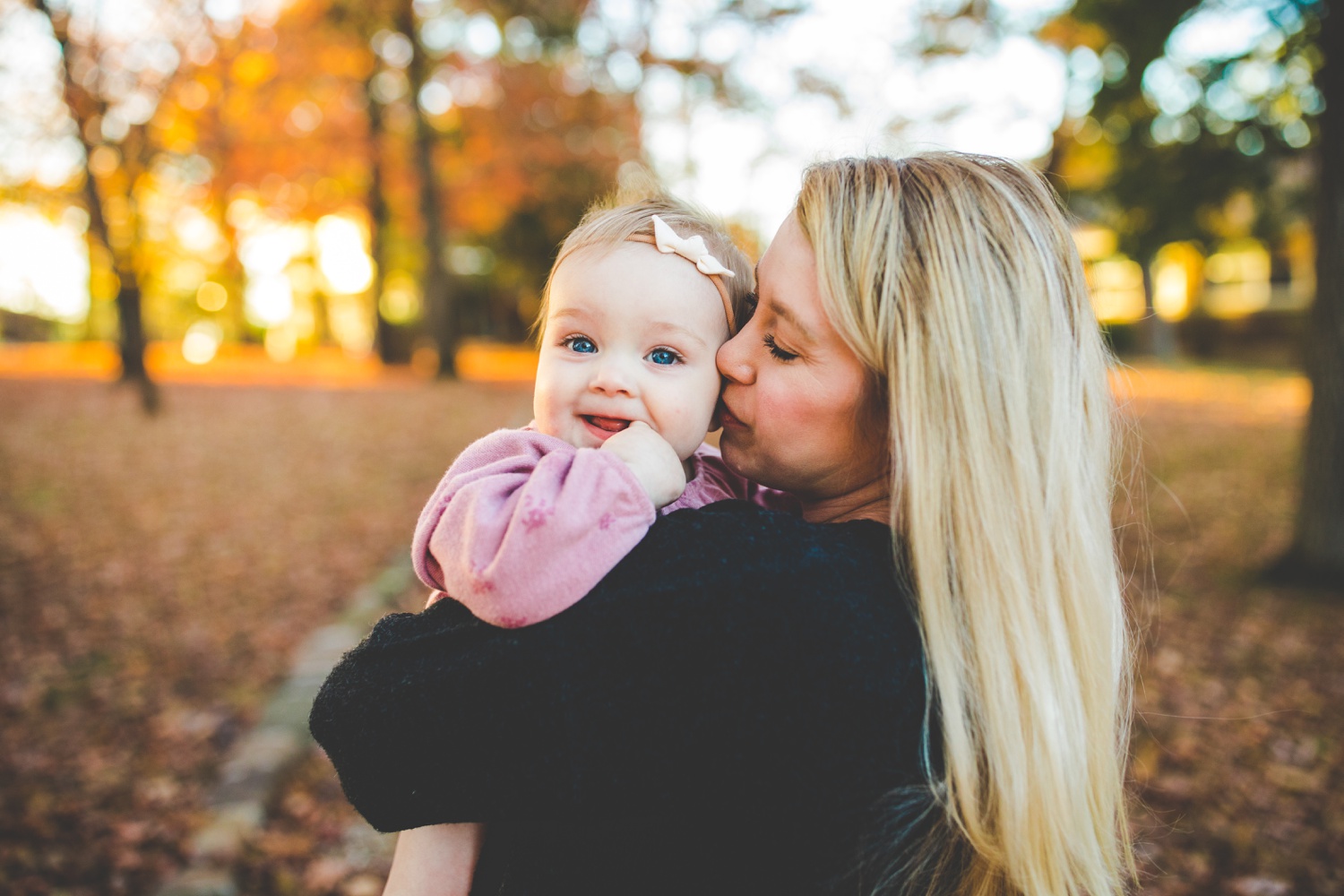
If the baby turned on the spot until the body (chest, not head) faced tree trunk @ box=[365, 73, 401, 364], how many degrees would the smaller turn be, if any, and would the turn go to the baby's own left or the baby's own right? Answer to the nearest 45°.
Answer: approximately 180°

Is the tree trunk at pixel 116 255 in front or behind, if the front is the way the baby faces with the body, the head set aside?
behind

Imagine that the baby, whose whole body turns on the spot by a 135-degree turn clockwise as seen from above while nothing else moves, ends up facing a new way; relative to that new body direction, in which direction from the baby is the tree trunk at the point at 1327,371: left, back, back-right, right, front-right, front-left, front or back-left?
right

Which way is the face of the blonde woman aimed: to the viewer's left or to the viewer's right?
to the viewer's left

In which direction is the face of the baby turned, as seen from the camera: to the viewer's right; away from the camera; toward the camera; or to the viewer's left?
toward the camera

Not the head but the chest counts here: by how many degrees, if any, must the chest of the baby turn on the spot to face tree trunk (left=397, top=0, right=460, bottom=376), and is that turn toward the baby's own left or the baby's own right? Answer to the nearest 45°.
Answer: approximately 180°

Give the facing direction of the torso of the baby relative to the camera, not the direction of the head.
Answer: toward the camera
